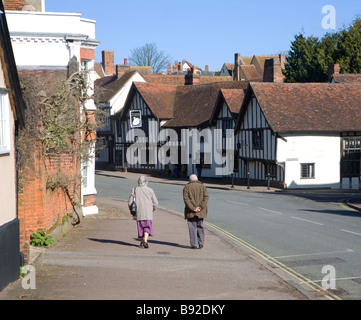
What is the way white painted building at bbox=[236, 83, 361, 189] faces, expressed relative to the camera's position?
facing the viewer and to the left of the viewer

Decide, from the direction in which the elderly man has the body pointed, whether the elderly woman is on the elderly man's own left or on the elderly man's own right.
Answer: on the elderly man's own left

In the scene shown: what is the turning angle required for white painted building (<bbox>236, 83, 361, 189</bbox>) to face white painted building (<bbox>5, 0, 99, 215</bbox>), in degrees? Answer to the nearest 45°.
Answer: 0° — it already faces it

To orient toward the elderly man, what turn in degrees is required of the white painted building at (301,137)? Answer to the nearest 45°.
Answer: approximately 45° to its left

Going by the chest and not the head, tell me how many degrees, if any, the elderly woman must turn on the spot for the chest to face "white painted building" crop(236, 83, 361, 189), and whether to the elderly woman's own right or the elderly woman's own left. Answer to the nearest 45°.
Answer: approximately 45° to the elderly woman's own right

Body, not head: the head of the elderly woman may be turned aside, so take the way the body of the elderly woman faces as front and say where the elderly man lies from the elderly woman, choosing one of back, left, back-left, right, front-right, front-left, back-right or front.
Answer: right

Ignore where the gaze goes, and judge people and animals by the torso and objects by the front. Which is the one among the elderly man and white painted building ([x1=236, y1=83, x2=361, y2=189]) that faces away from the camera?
the elderly man

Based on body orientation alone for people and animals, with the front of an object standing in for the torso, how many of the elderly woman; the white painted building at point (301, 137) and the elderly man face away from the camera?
2

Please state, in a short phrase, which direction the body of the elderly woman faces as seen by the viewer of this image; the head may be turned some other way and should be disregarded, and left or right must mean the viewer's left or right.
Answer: facing away from the viewer

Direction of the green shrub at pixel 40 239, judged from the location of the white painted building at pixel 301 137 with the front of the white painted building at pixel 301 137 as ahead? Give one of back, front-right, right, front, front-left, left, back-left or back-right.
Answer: front-left

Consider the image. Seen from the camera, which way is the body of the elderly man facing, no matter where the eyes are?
away from the camera

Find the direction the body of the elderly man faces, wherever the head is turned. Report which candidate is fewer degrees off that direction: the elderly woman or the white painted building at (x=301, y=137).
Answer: the white painted building
